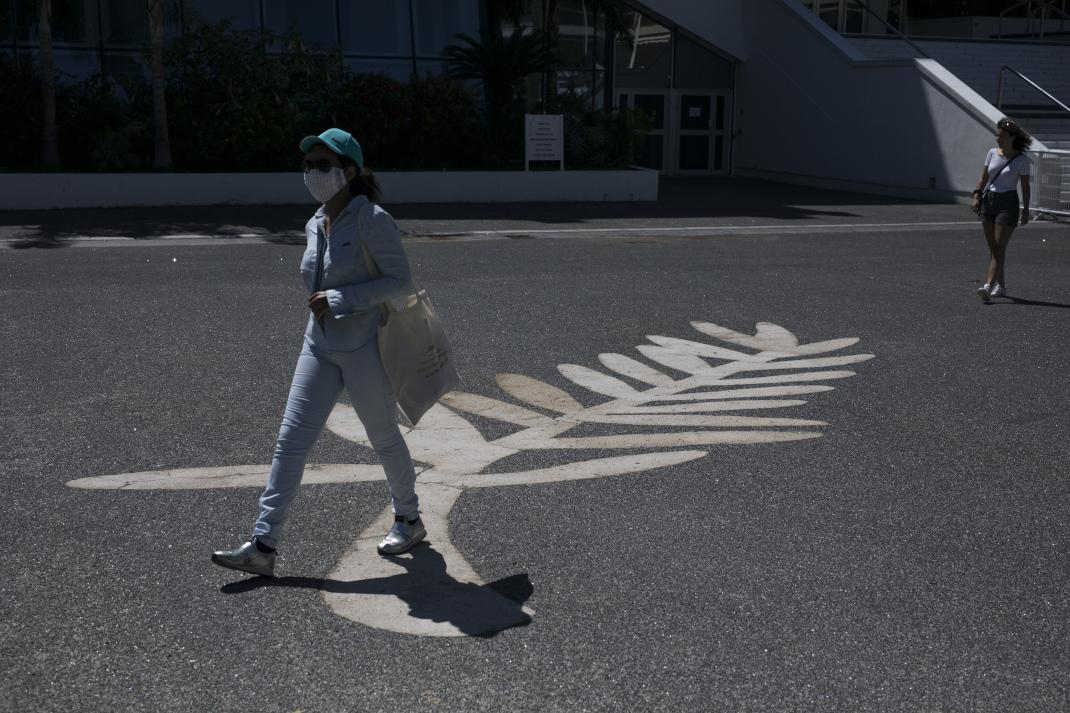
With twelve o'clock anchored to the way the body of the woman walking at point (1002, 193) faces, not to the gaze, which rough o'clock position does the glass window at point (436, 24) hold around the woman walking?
The glass window is roughly at 3 o'clock from the woman walking.

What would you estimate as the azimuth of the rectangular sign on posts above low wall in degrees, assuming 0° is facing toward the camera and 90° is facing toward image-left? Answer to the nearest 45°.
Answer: approximately 0°

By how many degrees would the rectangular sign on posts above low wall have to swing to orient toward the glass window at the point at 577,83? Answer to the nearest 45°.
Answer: approximately 180°

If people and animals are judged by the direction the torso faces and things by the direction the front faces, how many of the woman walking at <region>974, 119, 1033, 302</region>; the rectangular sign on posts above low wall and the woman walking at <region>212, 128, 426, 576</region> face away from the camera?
0

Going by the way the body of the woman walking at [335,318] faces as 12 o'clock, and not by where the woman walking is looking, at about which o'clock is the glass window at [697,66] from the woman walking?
The glass window is roughly at 5 o'clock from the woman walking.

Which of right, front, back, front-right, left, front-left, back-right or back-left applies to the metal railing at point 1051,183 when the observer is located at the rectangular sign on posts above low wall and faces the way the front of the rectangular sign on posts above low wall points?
left

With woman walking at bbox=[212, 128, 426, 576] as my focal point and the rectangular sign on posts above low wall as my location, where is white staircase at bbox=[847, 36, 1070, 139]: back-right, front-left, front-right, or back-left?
back-left

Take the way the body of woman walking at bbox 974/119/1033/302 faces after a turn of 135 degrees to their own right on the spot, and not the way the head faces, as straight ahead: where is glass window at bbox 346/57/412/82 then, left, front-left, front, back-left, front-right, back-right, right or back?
front-left

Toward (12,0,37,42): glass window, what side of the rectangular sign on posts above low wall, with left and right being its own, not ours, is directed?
right

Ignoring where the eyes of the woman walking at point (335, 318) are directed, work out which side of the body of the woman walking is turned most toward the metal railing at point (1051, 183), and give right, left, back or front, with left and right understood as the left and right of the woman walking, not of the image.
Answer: back

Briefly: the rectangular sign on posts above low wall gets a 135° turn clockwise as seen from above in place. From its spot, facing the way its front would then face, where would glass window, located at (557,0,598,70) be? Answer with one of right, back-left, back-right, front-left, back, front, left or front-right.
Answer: front-right

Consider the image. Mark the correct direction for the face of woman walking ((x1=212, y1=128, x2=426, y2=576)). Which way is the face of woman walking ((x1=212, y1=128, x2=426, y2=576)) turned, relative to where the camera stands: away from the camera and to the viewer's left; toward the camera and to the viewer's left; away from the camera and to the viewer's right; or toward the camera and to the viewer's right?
toward the camera and to the viewer's left

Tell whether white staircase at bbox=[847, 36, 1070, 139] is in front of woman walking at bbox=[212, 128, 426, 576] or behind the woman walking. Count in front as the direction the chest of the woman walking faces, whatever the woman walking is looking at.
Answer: behind

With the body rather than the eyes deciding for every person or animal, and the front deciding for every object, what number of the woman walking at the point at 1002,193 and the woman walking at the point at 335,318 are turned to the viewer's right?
0

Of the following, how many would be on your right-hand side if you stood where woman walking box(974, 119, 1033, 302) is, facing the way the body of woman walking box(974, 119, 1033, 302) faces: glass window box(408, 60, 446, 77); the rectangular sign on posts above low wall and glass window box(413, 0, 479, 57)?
3

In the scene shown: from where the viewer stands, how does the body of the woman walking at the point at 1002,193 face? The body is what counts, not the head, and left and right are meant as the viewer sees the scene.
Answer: facing the viewer and to the left of the viewer
